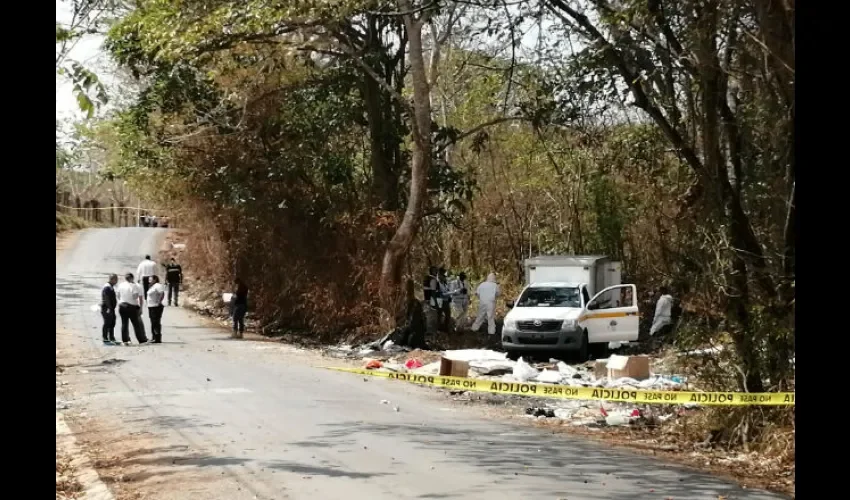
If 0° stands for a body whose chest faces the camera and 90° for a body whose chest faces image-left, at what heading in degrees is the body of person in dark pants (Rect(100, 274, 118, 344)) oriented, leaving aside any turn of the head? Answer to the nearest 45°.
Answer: approximately 270°

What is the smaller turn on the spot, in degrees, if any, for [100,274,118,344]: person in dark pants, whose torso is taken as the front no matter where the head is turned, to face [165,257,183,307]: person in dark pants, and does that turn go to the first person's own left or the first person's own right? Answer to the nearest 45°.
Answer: approximately 90° to the first person's own left
